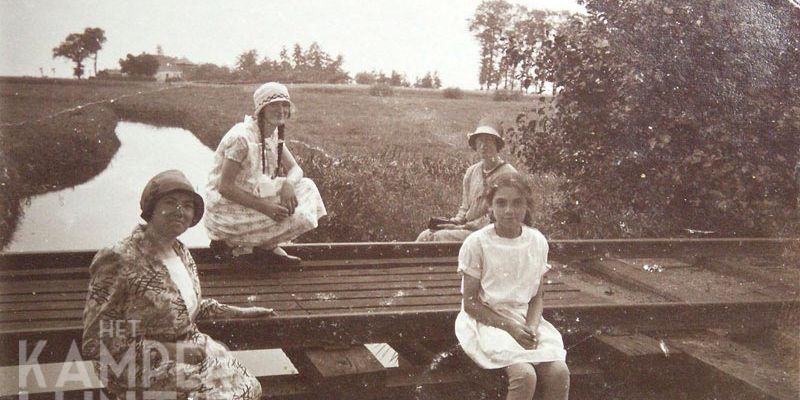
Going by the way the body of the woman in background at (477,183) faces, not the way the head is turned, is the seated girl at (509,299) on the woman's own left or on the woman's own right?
on the woman's own left

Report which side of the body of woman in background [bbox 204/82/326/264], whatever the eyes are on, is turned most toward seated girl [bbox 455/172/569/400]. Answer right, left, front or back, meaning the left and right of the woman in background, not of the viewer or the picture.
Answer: front

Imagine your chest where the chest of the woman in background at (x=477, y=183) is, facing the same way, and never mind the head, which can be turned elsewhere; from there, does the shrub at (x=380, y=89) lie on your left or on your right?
on your right

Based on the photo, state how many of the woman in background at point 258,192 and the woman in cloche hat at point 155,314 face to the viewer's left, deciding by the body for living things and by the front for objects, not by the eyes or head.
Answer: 0

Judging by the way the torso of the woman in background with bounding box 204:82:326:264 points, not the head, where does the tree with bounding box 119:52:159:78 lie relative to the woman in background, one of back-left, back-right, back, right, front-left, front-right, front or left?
back

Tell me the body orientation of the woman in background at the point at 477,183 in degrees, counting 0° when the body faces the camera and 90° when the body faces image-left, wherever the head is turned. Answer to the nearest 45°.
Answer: approximately 45°

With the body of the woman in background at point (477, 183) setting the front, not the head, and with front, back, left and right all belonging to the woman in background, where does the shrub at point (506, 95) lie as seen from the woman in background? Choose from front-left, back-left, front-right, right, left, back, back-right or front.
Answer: back-right

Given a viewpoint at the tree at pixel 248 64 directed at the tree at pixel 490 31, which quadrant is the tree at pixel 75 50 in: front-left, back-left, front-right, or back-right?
back-right

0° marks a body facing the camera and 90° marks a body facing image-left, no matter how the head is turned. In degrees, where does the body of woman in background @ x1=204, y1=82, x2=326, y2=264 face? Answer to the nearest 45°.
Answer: approximately 315°

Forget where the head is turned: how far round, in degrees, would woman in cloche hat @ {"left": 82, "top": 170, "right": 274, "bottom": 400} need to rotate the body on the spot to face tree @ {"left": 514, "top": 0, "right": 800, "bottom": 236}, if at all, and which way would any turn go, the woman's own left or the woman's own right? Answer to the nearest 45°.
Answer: approximately 90° to the woman's own left
